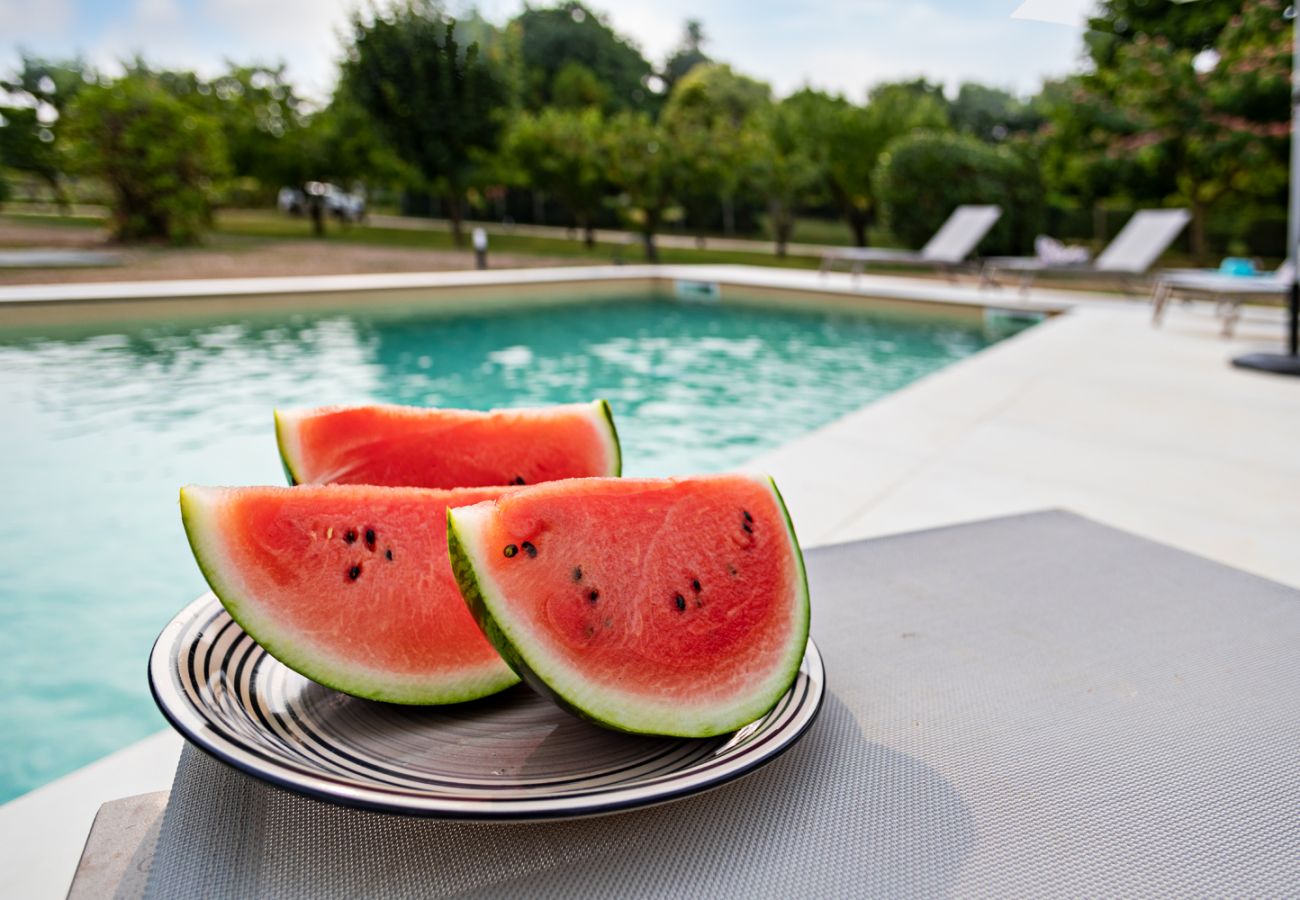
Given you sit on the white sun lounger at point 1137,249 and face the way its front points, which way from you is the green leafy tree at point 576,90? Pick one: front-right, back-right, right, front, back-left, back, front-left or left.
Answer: right

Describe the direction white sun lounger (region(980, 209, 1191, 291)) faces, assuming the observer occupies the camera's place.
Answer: facing the viewer and to the left of the viewer

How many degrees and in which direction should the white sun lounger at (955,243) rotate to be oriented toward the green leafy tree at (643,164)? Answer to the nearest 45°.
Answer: approximately 90° to its right

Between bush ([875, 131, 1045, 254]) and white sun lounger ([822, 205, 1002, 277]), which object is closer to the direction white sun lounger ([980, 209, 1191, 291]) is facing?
the white sun lounger

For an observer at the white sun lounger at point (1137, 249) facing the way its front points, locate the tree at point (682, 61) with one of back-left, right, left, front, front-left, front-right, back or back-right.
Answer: right

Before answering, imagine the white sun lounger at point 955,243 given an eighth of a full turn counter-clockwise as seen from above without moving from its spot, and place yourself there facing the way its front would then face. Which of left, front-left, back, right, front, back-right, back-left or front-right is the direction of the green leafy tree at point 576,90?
back-right

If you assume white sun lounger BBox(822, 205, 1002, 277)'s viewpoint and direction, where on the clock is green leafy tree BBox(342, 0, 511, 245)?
The green leafy tree is roughly at 2 o'clock from the white sun lounger.

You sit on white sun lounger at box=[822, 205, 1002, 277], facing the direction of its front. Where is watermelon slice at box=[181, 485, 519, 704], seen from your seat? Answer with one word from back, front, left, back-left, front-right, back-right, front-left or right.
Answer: front-left

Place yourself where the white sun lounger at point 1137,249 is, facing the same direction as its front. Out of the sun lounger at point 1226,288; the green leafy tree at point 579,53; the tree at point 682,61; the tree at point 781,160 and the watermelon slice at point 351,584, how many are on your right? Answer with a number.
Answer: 3

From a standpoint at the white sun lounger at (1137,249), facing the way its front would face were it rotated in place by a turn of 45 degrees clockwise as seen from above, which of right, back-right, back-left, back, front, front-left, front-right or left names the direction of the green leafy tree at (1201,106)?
right

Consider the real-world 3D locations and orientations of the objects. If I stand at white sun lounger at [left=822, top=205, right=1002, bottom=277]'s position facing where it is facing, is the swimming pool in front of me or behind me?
in front

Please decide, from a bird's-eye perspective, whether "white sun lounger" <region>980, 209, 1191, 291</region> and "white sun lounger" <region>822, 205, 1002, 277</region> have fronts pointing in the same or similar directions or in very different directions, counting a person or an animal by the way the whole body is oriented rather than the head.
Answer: same or similar directions

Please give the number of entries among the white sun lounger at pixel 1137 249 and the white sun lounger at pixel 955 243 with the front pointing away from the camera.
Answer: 0
